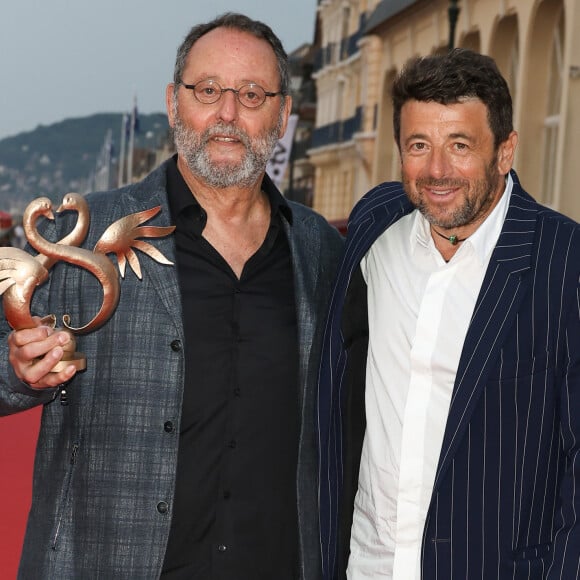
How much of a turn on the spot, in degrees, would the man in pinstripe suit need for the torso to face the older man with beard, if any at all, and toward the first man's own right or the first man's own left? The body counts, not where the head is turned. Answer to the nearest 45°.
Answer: approximately 45° to the first man's own right

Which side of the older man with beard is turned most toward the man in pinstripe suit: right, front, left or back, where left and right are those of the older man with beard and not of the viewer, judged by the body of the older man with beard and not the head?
left

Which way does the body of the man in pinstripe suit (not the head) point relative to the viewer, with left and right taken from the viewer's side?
facing the viewer and to the left of the viewer

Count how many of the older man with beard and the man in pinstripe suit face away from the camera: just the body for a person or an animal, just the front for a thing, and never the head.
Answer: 0

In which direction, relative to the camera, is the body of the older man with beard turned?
toward the camera
